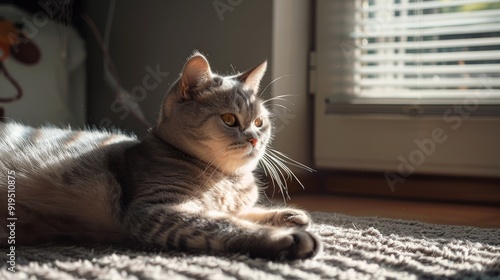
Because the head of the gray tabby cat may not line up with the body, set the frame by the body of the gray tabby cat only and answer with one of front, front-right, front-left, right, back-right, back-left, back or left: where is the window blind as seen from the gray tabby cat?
front-left

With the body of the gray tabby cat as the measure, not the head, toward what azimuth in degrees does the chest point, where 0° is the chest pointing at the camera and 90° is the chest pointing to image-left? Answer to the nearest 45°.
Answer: approximately 270°
